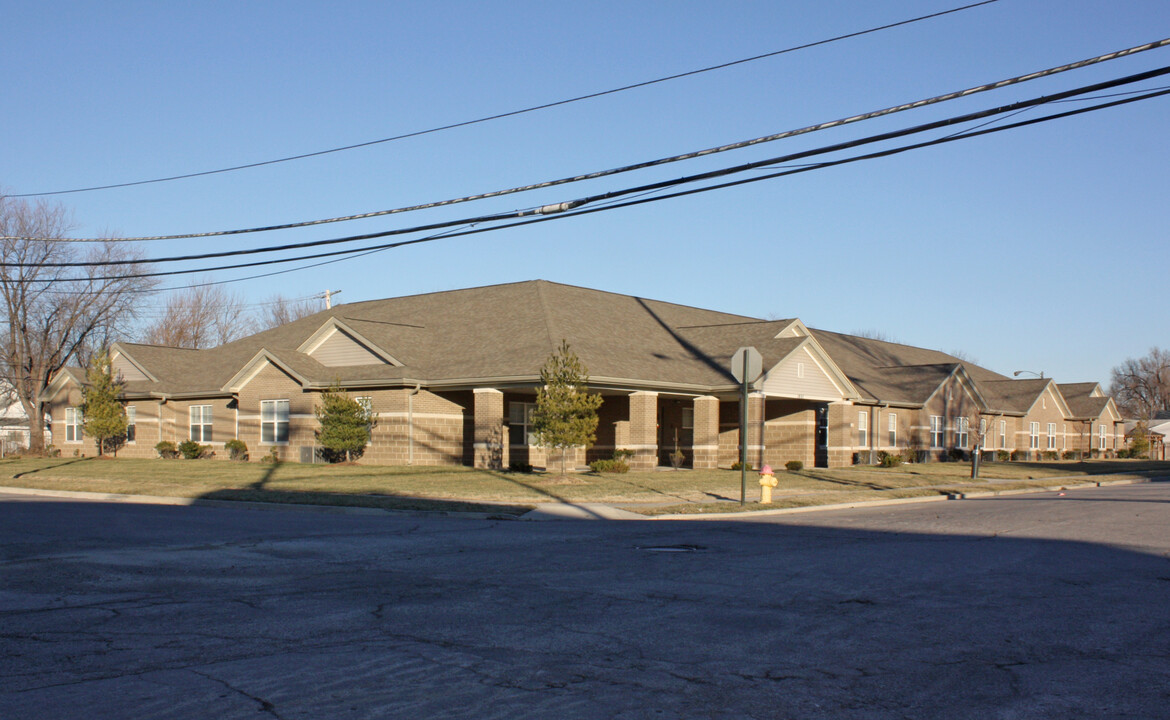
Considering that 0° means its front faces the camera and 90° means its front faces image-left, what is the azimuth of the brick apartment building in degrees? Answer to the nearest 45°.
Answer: approximately 315°

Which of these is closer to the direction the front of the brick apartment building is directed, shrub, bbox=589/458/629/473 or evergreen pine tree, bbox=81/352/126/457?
the shrub
